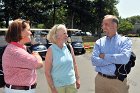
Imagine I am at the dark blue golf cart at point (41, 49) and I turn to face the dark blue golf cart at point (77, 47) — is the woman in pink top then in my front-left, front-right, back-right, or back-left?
back-right

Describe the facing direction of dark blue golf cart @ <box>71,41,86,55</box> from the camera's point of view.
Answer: facing the viewer and to the right of the viewer

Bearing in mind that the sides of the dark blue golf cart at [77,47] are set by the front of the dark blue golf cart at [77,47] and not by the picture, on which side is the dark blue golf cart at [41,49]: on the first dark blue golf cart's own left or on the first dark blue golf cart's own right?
on the first dark blue golf cart's own right

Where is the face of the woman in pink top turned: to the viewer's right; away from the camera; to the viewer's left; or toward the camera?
to the viewer's right

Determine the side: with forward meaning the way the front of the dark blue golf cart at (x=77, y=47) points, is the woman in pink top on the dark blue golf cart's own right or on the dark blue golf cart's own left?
on the dark blue golf cart's own right
